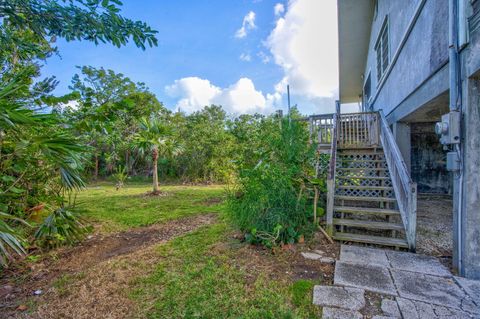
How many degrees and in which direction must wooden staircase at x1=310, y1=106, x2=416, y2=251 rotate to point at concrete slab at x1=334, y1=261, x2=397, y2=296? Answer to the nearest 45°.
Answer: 0° — it already faces it

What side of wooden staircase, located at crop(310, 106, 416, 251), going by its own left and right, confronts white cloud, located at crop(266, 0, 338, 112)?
back

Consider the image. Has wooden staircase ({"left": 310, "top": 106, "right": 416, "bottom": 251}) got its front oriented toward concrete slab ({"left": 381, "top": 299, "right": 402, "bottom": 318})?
yes

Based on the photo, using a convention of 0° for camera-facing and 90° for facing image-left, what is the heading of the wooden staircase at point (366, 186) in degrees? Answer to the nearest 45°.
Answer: approximately 0°

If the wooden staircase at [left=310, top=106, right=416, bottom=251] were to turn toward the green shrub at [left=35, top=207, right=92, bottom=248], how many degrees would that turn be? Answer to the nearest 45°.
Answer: approximately 45° to its right

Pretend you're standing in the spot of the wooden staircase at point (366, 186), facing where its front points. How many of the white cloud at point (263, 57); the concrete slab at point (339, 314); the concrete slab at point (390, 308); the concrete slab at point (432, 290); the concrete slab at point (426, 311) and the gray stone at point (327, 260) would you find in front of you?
5

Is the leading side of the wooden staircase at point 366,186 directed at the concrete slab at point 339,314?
yes

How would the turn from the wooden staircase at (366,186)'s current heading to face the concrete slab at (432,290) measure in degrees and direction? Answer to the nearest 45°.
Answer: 0° — it already faces it

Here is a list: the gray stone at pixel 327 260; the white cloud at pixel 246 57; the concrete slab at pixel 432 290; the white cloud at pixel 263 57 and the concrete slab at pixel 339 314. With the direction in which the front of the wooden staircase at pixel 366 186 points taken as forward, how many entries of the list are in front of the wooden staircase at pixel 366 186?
3

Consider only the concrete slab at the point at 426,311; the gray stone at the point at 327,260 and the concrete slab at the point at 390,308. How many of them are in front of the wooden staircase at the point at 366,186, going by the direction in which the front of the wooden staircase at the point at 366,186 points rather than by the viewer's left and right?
3
